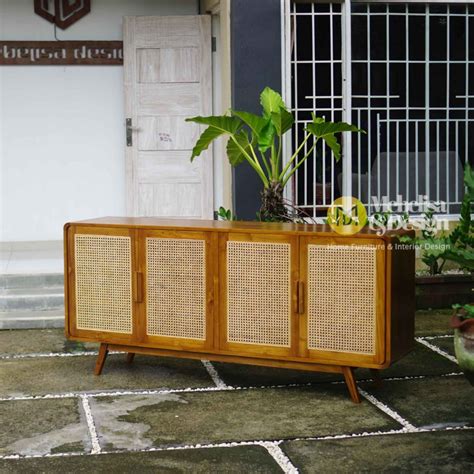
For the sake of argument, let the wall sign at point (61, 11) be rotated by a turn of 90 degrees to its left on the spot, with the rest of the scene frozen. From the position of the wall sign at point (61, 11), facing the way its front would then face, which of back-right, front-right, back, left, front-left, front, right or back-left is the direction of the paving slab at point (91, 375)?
right

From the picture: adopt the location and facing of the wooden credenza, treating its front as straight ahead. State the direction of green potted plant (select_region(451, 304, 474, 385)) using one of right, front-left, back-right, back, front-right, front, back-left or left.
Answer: left

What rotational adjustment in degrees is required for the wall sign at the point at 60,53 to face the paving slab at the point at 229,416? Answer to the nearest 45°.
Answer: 0° — it already faces it

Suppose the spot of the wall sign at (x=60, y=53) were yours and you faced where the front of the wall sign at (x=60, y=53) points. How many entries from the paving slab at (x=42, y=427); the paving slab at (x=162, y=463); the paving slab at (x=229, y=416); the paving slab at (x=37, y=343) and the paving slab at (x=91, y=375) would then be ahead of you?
5

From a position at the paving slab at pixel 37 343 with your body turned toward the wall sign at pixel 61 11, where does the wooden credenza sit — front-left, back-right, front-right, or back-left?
back-right

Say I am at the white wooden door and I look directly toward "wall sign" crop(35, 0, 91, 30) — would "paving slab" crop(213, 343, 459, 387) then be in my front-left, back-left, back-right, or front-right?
back-left

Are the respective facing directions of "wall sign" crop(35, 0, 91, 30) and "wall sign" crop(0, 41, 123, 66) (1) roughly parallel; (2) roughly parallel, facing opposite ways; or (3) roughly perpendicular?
roughly parallel

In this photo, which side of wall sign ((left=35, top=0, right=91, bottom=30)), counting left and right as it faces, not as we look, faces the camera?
front

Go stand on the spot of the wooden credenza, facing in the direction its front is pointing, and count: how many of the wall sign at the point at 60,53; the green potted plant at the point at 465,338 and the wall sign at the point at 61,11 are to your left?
1

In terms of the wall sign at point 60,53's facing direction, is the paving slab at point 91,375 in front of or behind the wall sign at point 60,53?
in front

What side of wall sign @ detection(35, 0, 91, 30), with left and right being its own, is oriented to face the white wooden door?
left

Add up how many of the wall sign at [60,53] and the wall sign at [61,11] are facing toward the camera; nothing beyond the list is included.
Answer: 2

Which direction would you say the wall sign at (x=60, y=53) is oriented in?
toward the camera

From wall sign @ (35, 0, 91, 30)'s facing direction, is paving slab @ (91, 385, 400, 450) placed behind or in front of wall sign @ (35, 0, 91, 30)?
in front

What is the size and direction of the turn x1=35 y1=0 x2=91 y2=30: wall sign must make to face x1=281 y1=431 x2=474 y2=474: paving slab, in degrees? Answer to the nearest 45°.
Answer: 0° — it already faces it

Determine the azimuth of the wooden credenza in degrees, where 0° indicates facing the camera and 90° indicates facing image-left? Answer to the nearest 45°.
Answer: approximately 45°

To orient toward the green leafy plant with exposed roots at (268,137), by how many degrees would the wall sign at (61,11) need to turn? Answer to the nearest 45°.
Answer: approximately 45° to its left

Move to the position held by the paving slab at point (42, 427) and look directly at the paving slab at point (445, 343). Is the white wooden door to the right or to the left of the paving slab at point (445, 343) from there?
left
